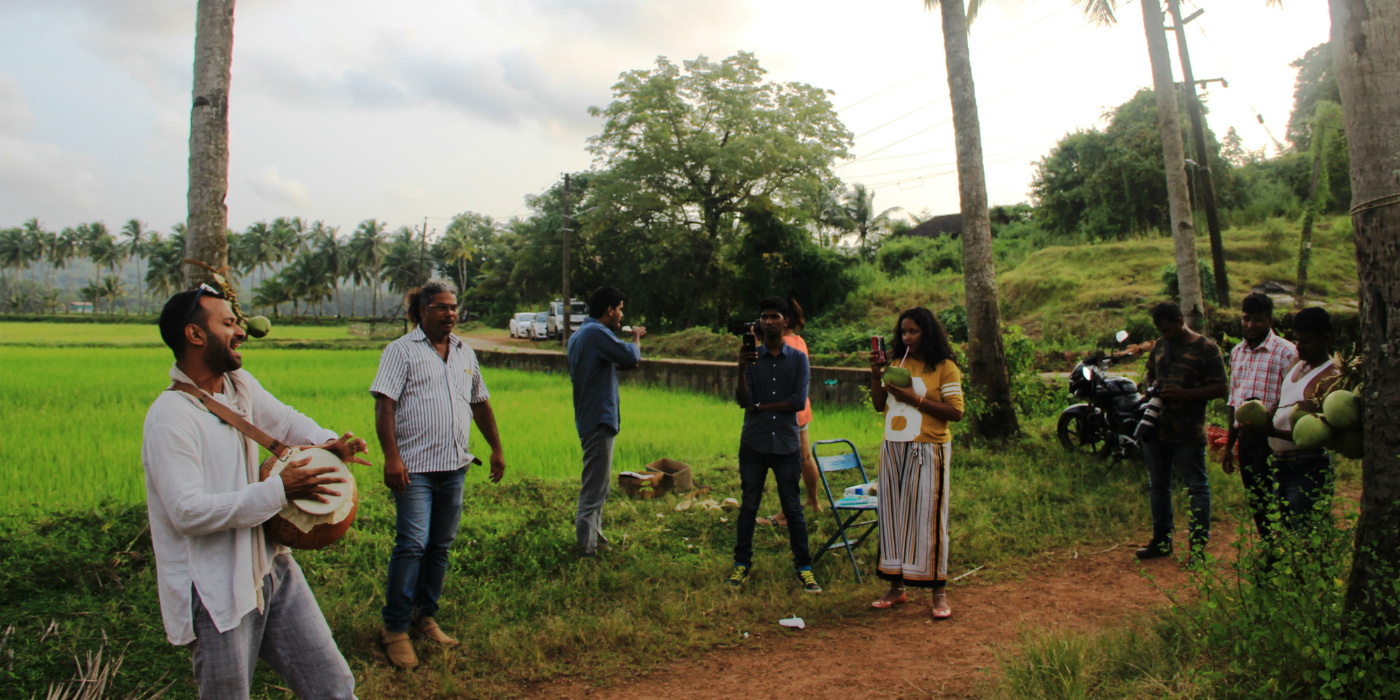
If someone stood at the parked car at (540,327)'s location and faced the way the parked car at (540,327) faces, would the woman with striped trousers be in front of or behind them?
in front

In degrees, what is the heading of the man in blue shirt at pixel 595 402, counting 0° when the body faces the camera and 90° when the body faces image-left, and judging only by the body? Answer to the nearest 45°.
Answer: approximately 270°

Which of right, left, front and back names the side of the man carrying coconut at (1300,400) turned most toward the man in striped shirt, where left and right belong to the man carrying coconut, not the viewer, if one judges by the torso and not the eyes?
front

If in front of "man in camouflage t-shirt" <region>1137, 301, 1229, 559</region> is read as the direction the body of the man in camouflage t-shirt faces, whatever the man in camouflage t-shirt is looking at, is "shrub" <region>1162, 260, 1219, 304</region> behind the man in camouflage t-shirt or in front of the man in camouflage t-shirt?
behind

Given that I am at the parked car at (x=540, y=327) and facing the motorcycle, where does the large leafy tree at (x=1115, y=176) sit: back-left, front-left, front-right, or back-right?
front-left

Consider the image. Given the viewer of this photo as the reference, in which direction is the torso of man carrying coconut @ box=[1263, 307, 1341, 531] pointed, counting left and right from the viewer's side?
facing the viewer and to the left of the viewer

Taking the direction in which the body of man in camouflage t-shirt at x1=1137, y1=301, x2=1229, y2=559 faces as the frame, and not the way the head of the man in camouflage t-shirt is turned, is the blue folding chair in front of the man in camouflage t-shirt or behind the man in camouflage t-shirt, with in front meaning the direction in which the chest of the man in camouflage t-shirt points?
in front

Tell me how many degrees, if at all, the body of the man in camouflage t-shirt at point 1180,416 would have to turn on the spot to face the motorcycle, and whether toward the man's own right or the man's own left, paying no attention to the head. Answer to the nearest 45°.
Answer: approximately 135° to the man's own right

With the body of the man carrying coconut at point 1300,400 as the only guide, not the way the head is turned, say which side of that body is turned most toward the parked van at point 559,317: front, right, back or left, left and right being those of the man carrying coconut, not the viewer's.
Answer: right

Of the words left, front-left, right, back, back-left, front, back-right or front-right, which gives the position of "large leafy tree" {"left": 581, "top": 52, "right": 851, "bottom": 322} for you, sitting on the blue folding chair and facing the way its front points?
back-left

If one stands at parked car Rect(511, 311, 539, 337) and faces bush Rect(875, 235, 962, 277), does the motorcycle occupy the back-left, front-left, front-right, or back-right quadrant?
front-right

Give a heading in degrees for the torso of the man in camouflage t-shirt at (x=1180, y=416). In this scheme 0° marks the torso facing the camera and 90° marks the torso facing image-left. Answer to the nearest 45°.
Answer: approximately 45°

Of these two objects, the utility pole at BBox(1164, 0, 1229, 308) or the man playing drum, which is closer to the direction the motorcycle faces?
the man playing drum
